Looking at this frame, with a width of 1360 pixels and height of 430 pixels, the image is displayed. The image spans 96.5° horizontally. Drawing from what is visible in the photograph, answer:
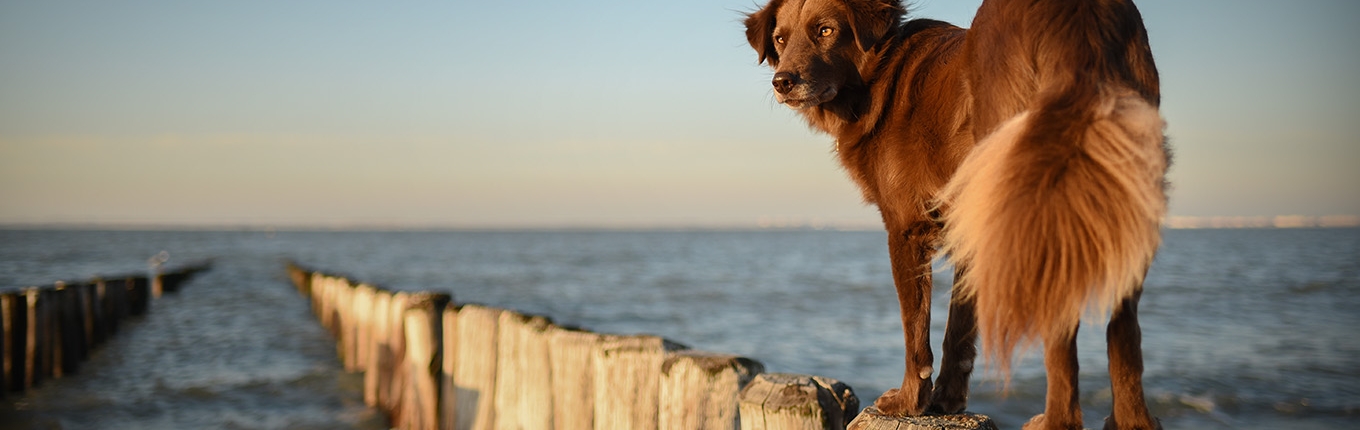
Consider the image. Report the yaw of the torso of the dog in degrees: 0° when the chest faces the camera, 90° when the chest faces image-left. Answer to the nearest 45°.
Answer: approximately 135°

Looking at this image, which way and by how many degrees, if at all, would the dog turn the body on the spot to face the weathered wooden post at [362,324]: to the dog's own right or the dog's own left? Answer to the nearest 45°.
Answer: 0° — it already faces it

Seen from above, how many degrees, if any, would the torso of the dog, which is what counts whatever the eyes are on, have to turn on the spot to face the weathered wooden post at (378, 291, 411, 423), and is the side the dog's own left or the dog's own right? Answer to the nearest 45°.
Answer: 0° — it already faces it

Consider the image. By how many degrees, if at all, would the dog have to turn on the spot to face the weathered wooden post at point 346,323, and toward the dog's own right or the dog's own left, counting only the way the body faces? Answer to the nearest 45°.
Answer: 0° — it already faces it
